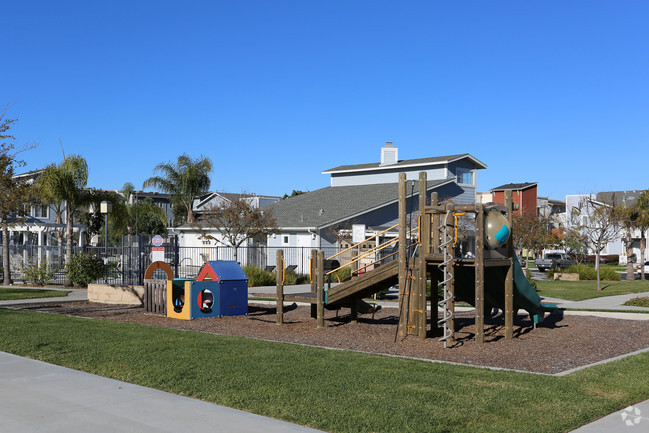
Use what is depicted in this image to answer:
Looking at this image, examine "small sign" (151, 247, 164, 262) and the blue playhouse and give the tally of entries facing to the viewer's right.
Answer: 0

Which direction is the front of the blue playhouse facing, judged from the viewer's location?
facing the viewer and to the left of the viewer

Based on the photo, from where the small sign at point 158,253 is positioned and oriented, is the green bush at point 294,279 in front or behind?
behind

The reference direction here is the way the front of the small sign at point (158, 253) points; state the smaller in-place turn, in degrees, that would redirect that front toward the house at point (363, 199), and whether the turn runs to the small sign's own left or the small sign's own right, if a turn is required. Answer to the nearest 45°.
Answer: approximately 135° to the small sign's own left

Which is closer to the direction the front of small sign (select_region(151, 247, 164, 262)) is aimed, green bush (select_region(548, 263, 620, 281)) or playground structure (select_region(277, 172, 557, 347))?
the playground structure

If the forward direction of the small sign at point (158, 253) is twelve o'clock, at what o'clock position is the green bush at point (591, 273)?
The green bush is roughly at 8 o'clock from the small sign.

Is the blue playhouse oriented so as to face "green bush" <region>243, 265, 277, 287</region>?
no

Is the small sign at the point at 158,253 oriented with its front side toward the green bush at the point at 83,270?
no

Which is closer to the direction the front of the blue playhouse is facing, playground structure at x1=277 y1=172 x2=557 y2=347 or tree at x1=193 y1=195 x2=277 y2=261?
the playground structure

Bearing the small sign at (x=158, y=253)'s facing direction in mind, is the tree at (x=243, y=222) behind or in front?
behind

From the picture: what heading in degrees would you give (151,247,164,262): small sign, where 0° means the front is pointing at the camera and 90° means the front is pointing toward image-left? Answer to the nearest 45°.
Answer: approximately 0°
